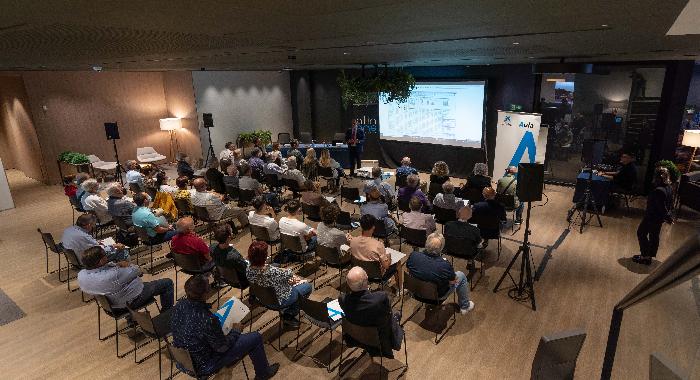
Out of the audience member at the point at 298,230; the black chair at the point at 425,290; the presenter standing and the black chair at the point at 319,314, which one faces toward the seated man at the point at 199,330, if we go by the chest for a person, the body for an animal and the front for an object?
the presenter standing

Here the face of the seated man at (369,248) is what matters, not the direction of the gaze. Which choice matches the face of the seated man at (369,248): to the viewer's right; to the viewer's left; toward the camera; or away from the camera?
away from the camera

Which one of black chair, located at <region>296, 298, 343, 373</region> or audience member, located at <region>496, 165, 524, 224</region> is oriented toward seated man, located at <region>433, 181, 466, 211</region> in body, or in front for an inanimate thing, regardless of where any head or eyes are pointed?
the black chair

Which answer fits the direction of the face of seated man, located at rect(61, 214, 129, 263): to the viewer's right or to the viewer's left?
to the viewer's right

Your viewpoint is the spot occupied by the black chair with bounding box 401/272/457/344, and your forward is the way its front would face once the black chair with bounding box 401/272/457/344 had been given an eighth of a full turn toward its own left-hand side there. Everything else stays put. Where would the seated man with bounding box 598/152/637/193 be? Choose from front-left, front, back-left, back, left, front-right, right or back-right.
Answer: front-right

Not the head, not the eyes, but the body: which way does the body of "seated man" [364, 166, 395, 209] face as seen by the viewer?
away from the camera

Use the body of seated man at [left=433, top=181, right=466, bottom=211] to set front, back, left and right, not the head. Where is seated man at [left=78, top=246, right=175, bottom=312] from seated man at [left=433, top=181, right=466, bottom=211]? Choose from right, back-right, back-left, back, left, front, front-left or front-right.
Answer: back-left

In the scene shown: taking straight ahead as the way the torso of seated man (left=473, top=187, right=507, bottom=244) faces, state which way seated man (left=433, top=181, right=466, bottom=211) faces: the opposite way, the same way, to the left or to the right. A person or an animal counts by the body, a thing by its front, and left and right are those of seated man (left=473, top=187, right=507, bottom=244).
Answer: the same way

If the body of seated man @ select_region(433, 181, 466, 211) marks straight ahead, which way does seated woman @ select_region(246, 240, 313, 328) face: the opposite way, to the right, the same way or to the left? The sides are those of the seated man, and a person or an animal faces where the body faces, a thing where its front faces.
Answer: the same way

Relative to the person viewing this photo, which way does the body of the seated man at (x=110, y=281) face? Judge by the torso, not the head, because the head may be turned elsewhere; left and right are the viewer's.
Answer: facing away from the viewer and to the right of the viewer

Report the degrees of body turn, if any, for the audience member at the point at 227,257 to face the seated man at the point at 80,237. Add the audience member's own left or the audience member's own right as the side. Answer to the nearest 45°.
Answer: approximately 90° to the audience member's own left

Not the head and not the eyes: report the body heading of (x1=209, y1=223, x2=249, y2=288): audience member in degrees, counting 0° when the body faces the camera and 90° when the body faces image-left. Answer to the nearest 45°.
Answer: approximately 225°

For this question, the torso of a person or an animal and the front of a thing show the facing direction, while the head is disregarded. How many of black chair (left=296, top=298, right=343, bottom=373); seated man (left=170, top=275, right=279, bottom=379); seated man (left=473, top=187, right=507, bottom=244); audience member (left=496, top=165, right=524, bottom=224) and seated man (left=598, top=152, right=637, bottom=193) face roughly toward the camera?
0

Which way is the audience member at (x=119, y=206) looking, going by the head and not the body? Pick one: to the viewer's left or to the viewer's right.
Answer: to the viewer's right

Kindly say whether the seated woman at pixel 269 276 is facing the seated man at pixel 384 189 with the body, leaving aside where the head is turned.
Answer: yes

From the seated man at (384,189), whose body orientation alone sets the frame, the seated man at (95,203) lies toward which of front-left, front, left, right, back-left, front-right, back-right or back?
left

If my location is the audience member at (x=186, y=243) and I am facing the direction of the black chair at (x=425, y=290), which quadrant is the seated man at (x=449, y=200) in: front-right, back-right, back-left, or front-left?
front-left

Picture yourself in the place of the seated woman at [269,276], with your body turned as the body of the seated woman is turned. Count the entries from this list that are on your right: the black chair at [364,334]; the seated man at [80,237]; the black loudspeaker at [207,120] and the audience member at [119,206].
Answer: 1

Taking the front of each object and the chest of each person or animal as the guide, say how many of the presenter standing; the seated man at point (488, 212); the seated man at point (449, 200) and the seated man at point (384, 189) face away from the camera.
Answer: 3

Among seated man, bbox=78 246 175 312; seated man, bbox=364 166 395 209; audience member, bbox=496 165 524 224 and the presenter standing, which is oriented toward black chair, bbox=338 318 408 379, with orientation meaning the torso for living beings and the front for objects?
the presenter standing

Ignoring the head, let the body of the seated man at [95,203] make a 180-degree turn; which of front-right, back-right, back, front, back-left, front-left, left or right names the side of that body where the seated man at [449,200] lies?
left

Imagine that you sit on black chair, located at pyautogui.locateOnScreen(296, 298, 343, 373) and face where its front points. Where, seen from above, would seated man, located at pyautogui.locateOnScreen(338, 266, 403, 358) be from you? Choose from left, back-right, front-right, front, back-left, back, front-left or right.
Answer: right

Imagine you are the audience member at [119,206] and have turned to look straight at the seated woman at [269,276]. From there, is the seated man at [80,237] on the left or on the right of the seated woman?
right

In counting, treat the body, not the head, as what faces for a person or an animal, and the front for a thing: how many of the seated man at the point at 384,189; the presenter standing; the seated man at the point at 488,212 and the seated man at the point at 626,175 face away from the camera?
2
